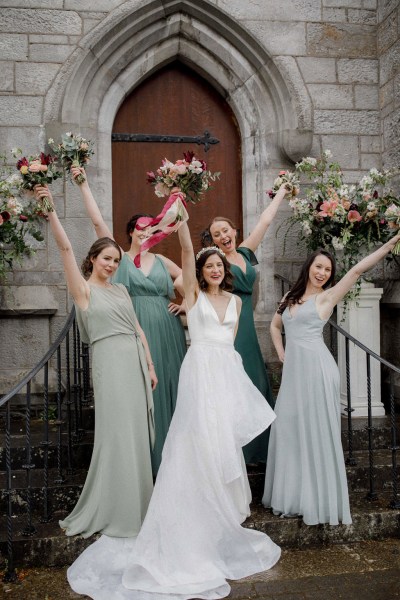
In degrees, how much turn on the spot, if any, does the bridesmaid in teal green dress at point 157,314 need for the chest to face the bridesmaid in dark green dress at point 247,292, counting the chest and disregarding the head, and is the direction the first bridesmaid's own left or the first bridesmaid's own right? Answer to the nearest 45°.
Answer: approximately 90° to the first bridesmaid's own left

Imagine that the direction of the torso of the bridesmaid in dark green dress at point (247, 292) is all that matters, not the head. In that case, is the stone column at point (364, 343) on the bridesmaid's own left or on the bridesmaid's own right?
on the bridesmaid's own left

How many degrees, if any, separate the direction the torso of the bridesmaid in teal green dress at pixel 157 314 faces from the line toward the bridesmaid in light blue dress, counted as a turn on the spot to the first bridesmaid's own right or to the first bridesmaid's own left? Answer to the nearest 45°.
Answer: approximately 45° to the first bridesmaid's own left

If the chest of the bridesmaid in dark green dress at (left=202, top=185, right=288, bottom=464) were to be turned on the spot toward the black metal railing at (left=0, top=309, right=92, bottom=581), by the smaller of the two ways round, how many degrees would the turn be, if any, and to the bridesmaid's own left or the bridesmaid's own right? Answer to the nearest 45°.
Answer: approximately 90° to the bridesmaid's own right

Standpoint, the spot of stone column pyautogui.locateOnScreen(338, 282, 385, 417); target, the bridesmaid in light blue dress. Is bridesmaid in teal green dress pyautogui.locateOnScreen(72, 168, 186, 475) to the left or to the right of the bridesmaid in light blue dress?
right

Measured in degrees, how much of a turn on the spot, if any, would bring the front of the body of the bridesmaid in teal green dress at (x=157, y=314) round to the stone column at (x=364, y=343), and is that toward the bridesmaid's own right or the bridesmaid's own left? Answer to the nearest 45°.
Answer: approximately 135° to the bridesmaid's own left

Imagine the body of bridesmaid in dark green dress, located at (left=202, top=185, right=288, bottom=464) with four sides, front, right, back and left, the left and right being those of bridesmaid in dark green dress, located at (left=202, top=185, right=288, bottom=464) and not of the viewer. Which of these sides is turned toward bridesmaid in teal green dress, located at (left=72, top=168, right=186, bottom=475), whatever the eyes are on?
right

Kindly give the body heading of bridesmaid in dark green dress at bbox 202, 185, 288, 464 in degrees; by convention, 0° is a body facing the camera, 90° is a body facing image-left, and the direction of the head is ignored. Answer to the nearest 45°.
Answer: approximately 0°
